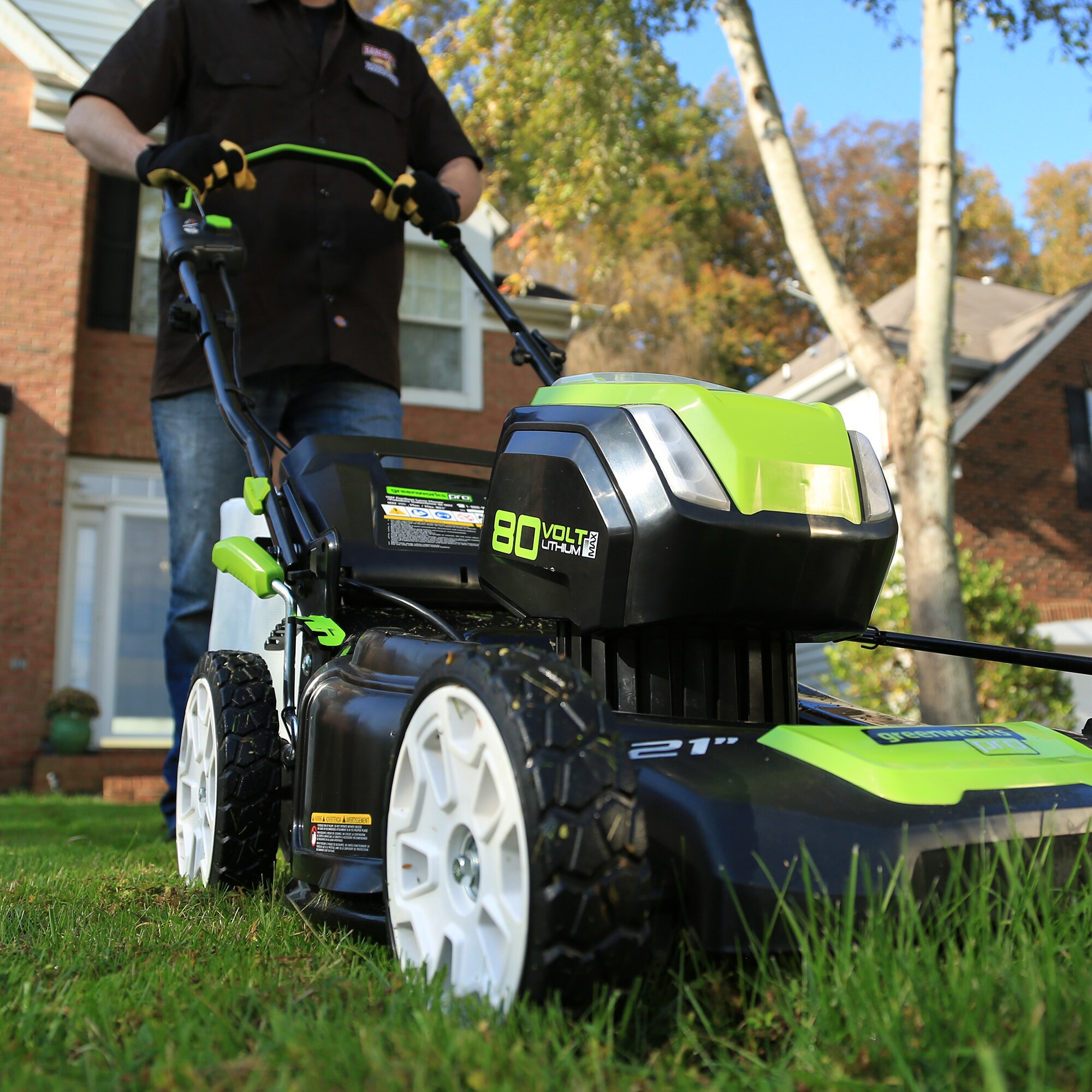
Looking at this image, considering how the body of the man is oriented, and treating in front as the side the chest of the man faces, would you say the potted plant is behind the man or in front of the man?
behind

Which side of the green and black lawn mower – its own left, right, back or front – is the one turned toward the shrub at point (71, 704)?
back

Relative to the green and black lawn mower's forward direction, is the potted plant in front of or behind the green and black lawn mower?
behind

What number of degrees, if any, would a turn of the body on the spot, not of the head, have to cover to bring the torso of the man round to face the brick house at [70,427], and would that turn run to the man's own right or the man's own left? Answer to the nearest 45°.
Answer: approximately 135° to the man's own left

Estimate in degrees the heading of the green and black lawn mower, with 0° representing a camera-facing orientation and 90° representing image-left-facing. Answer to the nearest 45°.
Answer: approximately 315°

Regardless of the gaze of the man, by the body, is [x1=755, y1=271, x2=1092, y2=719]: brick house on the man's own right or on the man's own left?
on the man's own left

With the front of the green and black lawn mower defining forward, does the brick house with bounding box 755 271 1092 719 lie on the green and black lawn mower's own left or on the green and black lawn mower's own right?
on the green and black lawn mower's own left

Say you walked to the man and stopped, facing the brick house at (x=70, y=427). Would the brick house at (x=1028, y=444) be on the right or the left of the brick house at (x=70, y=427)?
right

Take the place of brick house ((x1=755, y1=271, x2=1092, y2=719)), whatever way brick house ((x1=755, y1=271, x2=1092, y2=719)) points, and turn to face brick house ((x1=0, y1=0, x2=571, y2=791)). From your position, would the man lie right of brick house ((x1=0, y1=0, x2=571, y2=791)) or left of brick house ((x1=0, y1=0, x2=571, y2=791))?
left
